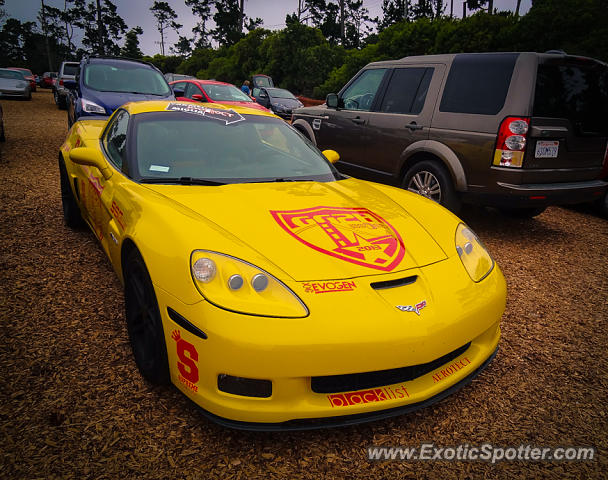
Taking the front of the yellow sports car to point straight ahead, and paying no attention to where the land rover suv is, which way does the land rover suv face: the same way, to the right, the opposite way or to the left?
the opposite way

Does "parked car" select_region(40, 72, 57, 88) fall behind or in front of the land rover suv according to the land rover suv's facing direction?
in front

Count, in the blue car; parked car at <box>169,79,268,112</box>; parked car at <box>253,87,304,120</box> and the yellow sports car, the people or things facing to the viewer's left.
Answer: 0

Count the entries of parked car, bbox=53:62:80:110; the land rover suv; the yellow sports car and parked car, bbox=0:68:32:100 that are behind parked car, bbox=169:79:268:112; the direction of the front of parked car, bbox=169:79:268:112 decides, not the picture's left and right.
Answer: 2

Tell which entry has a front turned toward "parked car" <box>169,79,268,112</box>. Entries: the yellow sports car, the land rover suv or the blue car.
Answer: the land rover suv

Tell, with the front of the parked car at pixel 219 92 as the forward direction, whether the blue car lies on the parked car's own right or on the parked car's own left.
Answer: on the parked car's own right

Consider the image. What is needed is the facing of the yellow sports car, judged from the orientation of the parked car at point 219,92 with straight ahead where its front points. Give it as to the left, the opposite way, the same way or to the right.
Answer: the same way

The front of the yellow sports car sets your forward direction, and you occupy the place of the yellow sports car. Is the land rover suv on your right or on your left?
on your left

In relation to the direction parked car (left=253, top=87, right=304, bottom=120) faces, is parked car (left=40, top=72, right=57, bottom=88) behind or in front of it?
behind

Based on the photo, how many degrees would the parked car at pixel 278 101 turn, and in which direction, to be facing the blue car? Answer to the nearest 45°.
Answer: approximately 45° to its right

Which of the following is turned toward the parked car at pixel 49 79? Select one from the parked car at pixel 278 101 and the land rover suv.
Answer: the land rover suv

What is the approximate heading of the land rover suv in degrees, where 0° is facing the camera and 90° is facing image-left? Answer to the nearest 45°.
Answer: approximately 135°

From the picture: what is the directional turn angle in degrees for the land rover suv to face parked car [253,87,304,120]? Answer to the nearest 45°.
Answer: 0° — it already faces it

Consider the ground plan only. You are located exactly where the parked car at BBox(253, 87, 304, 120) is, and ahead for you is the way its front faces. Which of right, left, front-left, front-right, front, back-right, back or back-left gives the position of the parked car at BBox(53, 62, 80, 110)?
back-right

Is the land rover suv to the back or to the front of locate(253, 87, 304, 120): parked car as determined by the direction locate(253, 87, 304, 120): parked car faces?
to the front

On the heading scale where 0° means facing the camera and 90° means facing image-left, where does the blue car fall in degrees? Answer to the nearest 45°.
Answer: approximately 315°

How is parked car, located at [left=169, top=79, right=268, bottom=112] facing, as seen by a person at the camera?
facing the viewer and to the right of the viewer
